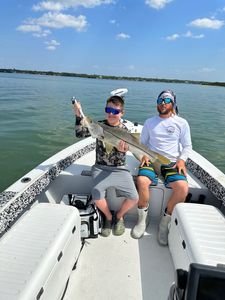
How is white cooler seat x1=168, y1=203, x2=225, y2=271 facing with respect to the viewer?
to the viewer's left

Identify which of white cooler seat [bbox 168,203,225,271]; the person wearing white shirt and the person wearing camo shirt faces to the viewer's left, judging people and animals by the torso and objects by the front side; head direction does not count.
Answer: the white cooler seat

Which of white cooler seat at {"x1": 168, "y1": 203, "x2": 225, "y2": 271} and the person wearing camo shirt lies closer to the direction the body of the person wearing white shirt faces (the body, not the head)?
the white cooler seat

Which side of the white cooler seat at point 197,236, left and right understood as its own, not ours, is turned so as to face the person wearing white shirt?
right

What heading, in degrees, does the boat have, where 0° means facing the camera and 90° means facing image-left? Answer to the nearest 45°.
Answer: approximately 180°

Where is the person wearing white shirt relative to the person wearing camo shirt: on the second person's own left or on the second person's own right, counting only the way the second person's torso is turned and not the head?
on the second person's own left

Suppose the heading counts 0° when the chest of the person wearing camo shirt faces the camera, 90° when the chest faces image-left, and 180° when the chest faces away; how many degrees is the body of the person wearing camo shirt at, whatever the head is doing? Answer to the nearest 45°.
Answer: approximately 0°
